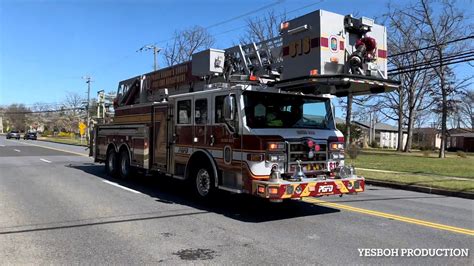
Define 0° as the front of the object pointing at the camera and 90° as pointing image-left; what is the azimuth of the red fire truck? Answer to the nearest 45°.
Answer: approximately 315°
